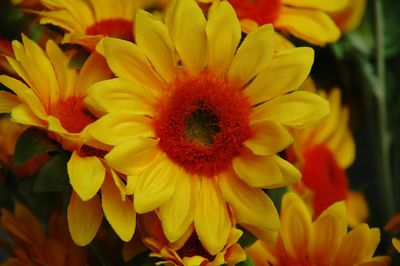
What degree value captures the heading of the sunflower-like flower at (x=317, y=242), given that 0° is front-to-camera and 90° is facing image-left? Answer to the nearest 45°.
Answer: approximately 0°
